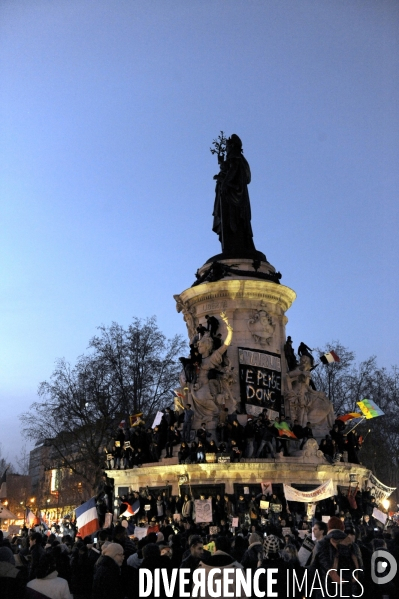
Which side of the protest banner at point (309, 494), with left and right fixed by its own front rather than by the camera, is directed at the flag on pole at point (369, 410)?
back

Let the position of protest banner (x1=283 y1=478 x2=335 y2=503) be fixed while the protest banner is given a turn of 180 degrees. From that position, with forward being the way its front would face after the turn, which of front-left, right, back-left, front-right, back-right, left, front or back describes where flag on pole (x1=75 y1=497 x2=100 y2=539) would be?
back-left

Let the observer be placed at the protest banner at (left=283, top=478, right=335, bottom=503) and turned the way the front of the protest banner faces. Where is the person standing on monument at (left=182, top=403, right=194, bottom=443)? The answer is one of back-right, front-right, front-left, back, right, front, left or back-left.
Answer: back-right

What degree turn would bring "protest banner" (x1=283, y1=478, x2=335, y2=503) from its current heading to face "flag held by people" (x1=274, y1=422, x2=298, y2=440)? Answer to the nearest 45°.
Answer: approximately 180°

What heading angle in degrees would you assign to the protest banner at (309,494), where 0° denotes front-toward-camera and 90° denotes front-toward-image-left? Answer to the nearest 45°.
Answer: approximately 0°
